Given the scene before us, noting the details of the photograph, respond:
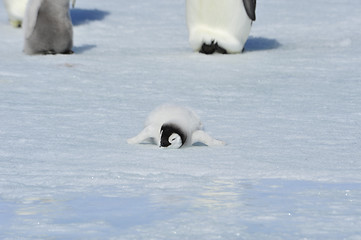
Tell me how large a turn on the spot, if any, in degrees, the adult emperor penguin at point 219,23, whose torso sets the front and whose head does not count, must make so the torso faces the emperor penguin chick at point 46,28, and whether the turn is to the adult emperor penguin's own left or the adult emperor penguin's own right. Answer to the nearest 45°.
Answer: approximately 45° to the adult emperor penguin's own right

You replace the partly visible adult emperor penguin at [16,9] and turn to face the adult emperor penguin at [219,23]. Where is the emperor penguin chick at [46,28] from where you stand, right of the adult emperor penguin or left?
right

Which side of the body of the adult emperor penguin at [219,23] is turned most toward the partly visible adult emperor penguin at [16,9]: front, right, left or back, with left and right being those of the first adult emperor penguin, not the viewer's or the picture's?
right

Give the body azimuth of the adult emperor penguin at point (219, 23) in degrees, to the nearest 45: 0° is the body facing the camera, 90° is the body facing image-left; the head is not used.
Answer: approximately 45°
